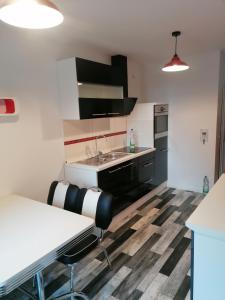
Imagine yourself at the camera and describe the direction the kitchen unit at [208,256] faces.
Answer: facing away from the viewer and to the left of the viewer

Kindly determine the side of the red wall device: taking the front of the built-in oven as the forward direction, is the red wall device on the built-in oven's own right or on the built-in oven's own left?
on the built-in oven's own right

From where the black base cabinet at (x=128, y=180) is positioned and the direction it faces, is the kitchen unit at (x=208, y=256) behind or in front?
in front

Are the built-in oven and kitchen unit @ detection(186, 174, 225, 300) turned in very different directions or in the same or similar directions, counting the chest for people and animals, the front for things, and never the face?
very different directions

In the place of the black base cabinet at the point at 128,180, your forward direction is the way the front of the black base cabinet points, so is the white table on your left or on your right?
on your right

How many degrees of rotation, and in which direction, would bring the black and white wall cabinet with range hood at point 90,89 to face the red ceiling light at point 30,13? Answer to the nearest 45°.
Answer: approximately 45° to its right

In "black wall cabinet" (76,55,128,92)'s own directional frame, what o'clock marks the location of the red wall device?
The red wall device is roughly at 3 o'clock from the black wall cabinet.

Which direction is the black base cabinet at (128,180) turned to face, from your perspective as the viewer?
facing the viewer and to the right of the viewer

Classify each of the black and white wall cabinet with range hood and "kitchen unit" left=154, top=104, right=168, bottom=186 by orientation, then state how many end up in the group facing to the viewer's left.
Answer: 0

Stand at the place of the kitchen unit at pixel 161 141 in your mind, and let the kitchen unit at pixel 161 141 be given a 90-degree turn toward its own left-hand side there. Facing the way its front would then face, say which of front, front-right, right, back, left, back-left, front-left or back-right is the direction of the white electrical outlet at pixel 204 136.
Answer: front-right

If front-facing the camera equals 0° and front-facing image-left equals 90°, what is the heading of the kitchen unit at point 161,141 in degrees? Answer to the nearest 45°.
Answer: approximately 315°

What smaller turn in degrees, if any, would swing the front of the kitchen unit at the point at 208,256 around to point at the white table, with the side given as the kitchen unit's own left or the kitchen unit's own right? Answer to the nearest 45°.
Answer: approximately 45° to the kitchen unit's own left
